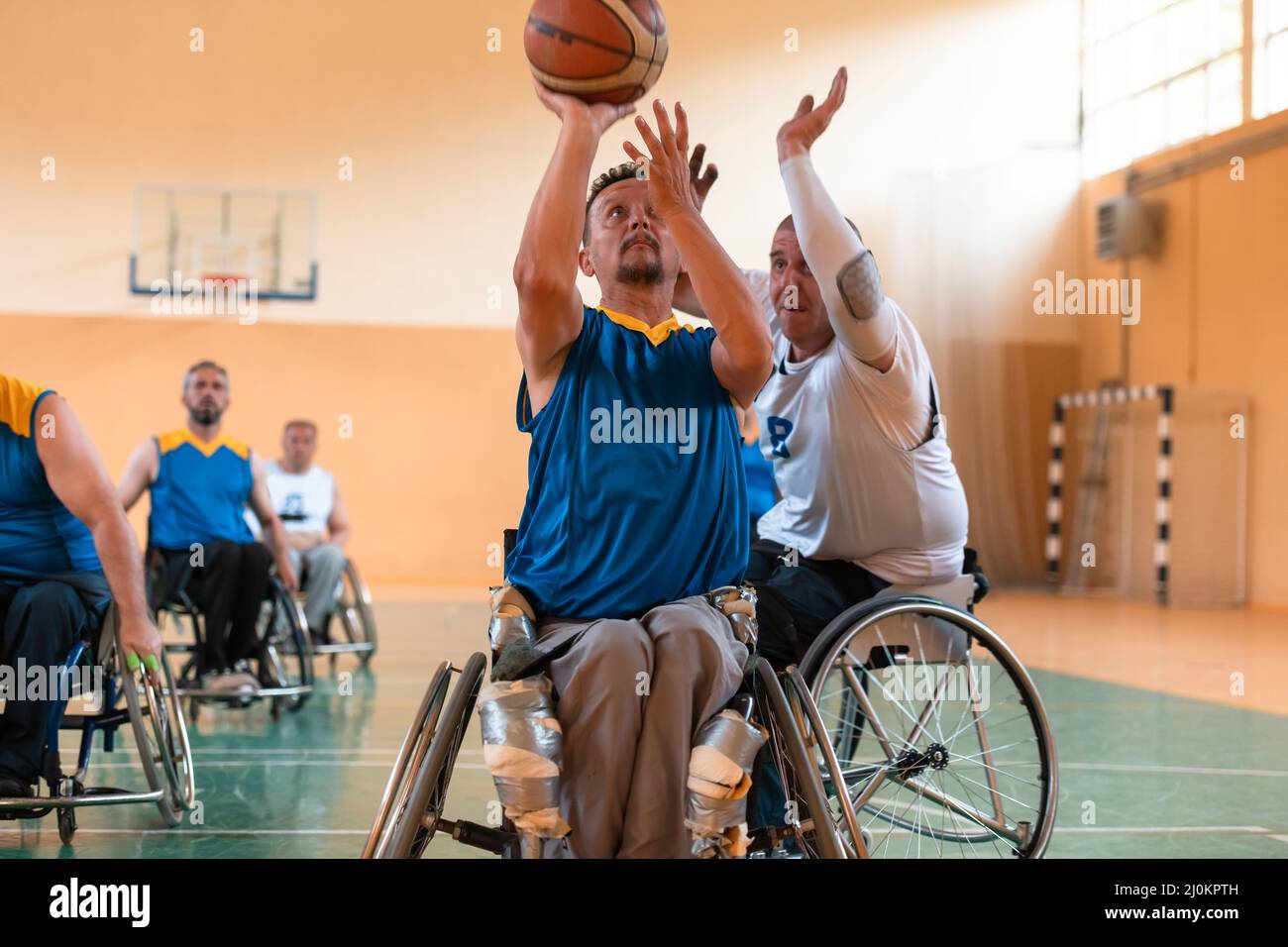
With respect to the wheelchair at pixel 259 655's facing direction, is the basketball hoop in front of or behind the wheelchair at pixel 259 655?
behind

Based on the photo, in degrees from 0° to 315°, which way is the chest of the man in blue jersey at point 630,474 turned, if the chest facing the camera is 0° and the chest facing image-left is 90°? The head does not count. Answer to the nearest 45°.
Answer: approximately 0°

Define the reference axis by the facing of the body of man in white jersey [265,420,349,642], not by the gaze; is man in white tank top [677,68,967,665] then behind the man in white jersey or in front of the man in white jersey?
in front

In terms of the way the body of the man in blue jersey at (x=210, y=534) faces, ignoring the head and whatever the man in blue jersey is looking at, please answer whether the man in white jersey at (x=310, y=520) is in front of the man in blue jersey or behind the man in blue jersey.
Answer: behind

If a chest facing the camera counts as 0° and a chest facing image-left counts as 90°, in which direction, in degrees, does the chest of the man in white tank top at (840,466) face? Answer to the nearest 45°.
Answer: approximately 45°

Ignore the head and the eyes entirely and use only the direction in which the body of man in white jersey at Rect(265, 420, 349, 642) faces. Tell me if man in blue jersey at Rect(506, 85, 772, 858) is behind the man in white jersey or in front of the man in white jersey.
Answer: in front

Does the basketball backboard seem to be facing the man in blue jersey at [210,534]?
yes

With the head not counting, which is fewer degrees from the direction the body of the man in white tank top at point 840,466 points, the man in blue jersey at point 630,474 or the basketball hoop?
the man in blue jersey
